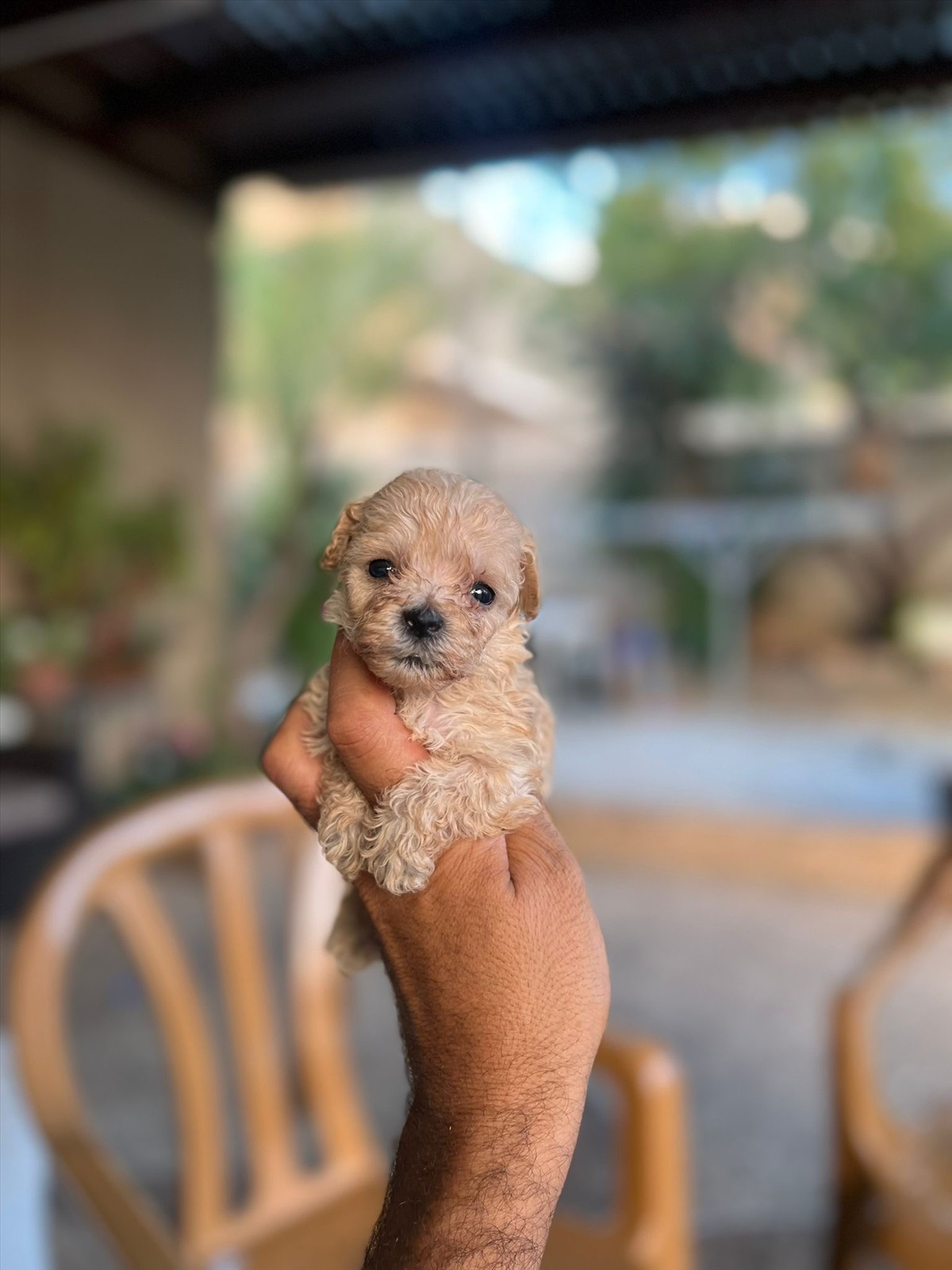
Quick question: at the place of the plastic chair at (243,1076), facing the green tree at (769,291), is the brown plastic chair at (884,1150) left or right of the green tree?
right
